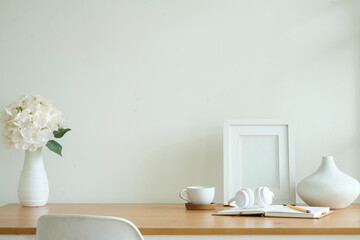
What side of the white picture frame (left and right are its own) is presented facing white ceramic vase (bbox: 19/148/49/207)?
right

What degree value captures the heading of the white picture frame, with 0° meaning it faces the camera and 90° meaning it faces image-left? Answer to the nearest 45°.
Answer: approximately 0°

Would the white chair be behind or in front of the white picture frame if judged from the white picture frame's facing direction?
in front
